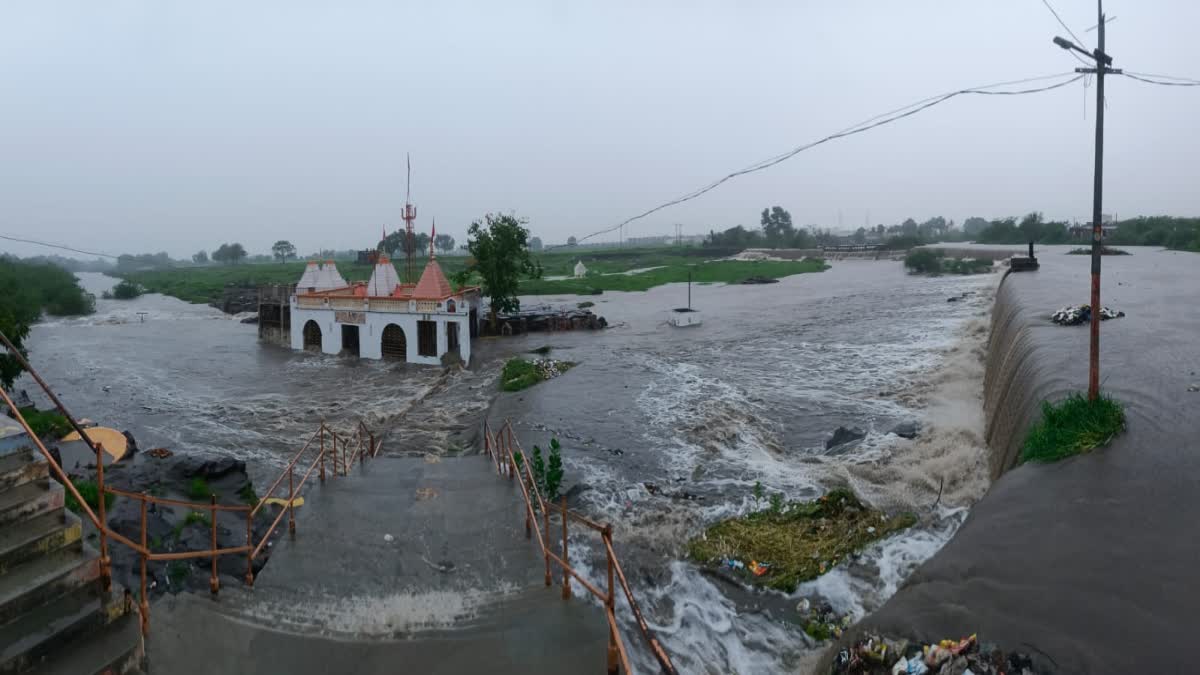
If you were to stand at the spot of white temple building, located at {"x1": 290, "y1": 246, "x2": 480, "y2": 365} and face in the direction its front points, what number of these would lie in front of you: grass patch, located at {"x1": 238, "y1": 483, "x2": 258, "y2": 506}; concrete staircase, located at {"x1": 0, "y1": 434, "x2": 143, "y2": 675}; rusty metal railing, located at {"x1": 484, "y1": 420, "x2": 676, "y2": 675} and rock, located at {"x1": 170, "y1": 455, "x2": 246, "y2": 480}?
4

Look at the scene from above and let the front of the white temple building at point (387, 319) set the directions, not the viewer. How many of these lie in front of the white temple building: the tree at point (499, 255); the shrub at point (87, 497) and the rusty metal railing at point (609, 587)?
2

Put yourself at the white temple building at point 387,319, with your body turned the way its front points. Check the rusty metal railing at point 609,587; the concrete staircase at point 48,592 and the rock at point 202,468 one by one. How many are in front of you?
3

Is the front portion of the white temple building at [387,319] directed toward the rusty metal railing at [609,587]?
yes

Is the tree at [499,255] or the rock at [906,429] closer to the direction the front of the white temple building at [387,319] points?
the rock

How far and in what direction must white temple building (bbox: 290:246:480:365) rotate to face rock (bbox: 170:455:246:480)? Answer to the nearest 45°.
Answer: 0° — it already faces it

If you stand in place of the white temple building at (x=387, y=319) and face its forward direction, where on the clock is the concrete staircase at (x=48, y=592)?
The concrete staircase is roughly at 12 o'clock from the white temple building.

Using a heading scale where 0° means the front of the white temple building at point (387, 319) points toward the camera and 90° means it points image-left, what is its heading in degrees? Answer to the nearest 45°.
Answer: approximately 0°

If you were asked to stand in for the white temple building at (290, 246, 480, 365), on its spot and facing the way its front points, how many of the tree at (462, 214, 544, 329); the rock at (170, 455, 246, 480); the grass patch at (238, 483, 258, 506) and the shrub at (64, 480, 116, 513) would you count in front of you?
3
